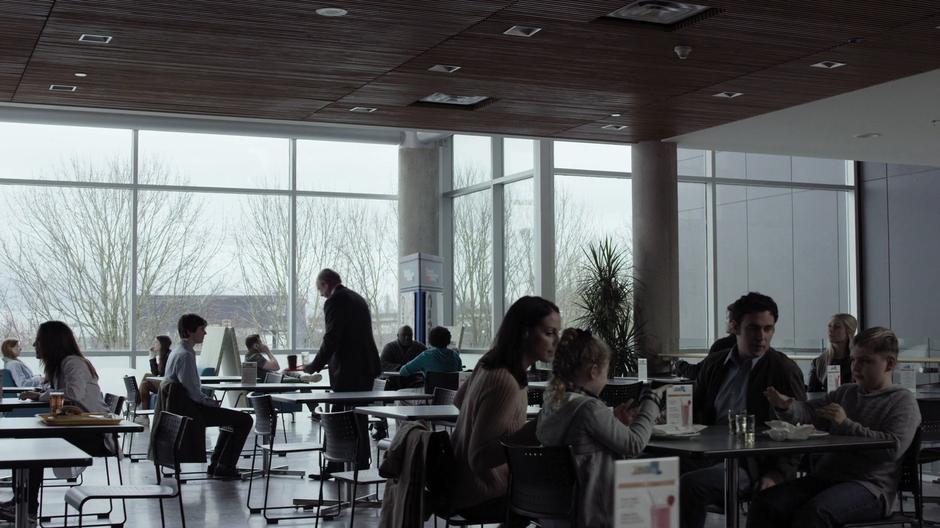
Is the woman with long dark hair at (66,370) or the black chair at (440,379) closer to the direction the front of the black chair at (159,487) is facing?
the woman with long dark hair

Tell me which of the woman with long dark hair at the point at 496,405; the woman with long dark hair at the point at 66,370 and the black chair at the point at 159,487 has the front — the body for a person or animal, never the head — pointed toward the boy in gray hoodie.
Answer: the woman with long dark hair at the point at 496,405

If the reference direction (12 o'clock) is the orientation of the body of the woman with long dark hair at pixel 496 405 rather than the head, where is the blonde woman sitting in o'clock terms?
The blonde woman sitting is roughly at 10 o'clock from the woman with long dark hair.

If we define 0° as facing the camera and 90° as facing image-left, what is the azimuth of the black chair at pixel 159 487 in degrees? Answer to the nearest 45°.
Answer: approximately 90°

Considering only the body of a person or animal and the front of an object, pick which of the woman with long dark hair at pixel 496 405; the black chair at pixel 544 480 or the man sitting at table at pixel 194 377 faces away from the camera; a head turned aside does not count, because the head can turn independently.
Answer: the black chair

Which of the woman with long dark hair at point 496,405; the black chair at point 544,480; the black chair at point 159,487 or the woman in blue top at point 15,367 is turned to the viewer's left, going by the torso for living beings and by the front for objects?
the black chair at point 159,487

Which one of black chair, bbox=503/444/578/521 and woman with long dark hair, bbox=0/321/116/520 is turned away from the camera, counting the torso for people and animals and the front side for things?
the black chair

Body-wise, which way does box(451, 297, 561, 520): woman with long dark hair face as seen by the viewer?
to the viewer's right

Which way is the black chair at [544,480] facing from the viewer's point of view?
away from the camera

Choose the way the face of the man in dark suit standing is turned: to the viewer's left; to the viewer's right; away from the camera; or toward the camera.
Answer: to the viewer's left

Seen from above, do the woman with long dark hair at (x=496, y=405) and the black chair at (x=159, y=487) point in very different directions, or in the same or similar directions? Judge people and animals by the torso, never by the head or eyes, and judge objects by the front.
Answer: very different directions
